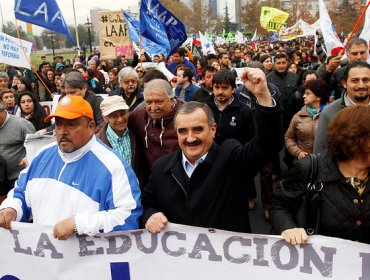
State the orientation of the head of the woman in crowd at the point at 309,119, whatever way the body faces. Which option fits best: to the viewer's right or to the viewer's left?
to the viewer's left

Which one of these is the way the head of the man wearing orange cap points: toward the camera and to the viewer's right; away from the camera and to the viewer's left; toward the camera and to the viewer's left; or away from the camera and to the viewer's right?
toward the camera and to the viewer's left

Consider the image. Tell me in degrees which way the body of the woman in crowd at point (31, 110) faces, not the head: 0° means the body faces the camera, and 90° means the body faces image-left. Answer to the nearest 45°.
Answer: approximately 45°

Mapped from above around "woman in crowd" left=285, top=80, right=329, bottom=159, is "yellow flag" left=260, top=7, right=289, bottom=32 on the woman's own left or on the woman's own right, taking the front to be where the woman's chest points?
on the woman's own right

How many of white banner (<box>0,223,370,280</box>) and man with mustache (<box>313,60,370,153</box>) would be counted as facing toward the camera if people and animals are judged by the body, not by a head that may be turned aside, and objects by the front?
2

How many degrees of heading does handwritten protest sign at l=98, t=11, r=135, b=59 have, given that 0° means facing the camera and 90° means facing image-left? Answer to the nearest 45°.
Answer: approximately 0°

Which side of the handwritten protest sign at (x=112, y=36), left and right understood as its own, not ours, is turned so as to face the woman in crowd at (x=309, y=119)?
front
